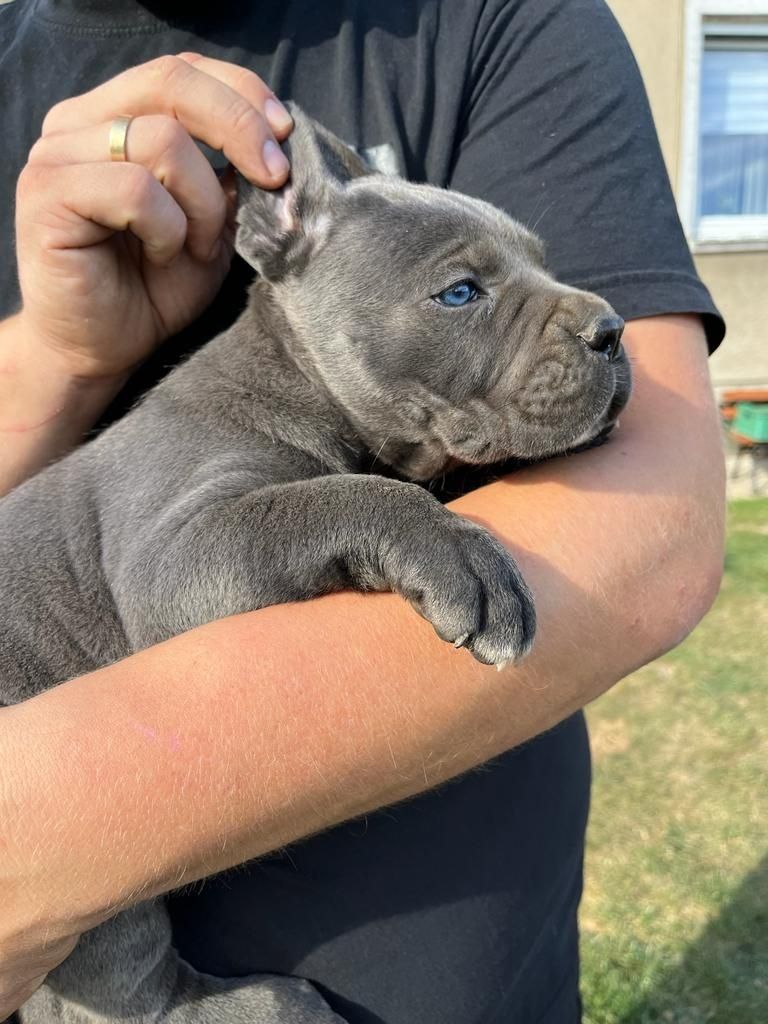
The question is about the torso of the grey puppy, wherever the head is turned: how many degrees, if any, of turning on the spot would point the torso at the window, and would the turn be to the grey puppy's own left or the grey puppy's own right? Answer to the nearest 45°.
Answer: approximately 45° to the grey puppy's own left

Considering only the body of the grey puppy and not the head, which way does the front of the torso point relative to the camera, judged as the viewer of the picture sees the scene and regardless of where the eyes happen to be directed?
to the viewer's right
